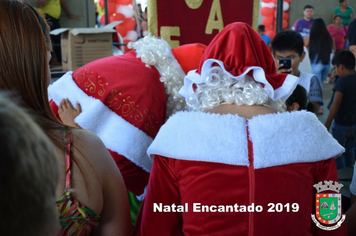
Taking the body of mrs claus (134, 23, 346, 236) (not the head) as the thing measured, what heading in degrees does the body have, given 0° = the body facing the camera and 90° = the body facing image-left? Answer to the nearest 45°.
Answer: approximately 180°

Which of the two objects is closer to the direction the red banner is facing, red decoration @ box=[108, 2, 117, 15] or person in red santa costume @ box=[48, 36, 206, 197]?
the person in red santa costume

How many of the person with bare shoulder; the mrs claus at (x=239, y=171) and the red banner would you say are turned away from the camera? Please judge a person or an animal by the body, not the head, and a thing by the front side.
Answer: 2

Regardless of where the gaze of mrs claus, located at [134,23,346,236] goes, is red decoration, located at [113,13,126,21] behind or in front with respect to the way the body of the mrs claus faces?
in front

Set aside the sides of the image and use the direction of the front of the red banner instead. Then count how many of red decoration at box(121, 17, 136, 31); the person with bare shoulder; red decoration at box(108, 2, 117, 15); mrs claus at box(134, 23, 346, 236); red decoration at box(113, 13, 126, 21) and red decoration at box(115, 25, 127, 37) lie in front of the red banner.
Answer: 2

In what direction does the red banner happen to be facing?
toward the camera

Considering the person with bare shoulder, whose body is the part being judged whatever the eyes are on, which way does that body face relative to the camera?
away from the camera

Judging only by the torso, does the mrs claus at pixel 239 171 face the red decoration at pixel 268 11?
yes
